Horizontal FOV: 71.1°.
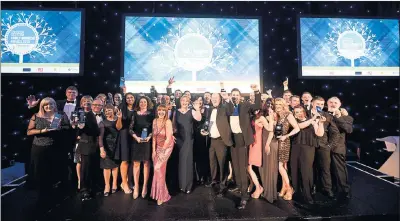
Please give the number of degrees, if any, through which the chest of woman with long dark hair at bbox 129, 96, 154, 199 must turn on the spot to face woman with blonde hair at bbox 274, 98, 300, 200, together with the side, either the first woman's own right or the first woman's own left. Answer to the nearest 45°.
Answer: approximately 90° to the first woman's own left

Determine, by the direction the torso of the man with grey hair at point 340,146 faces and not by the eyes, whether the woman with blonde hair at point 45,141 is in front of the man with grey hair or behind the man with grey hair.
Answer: in front

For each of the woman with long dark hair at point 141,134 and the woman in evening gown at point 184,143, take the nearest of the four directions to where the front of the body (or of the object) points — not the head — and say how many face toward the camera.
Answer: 2

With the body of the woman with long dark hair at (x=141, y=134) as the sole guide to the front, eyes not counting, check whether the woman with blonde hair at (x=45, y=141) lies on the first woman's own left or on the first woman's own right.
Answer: on the first woman's own right

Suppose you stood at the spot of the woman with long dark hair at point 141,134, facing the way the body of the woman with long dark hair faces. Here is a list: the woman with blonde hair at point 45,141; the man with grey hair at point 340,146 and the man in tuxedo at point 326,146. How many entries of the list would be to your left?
2

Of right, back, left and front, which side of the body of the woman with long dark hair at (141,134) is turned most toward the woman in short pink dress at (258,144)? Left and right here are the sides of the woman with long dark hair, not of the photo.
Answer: left

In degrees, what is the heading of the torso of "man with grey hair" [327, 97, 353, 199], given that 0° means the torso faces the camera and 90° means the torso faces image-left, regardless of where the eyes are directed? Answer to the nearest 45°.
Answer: approximately 45°

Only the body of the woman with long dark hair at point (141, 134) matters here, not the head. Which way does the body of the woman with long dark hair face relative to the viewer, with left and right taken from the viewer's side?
facing the viewer

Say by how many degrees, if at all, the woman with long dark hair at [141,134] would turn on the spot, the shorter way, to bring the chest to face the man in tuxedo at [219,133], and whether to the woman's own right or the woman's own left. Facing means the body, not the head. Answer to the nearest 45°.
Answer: approximately 90° to the woman's own left
